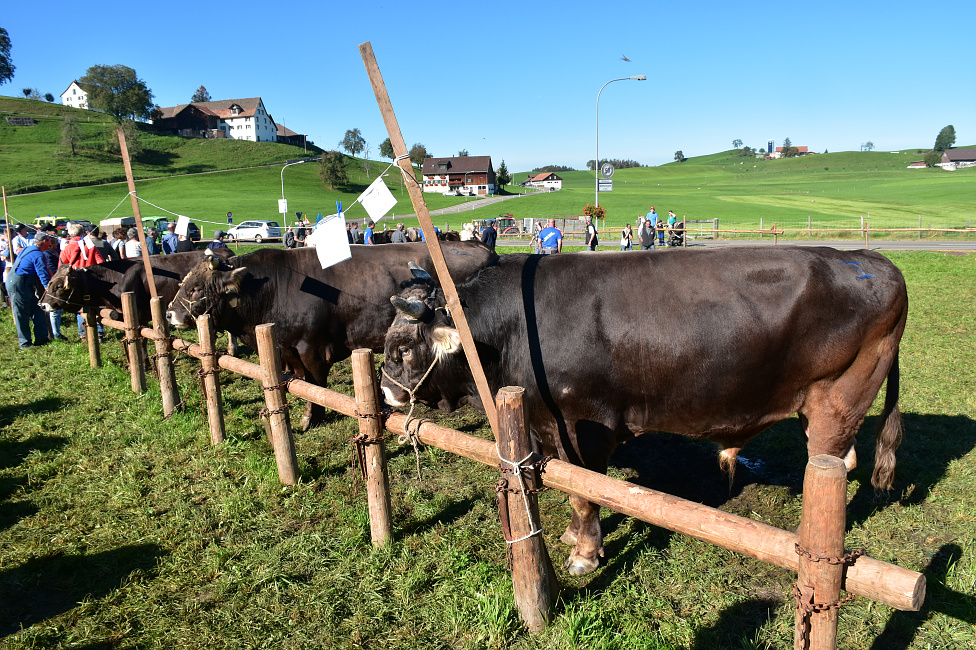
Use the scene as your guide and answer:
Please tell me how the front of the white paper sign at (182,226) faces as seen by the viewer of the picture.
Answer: facing the viewer

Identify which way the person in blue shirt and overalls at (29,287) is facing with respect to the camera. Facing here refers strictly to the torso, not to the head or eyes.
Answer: to the viewer's right

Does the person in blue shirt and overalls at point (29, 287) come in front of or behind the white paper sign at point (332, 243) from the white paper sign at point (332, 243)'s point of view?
behind

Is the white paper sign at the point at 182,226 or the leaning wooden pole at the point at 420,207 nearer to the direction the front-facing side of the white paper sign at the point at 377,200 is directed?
the leaning wooden pole

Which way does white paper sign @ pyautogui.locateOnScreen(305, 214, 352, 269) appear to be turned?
toward the camera
